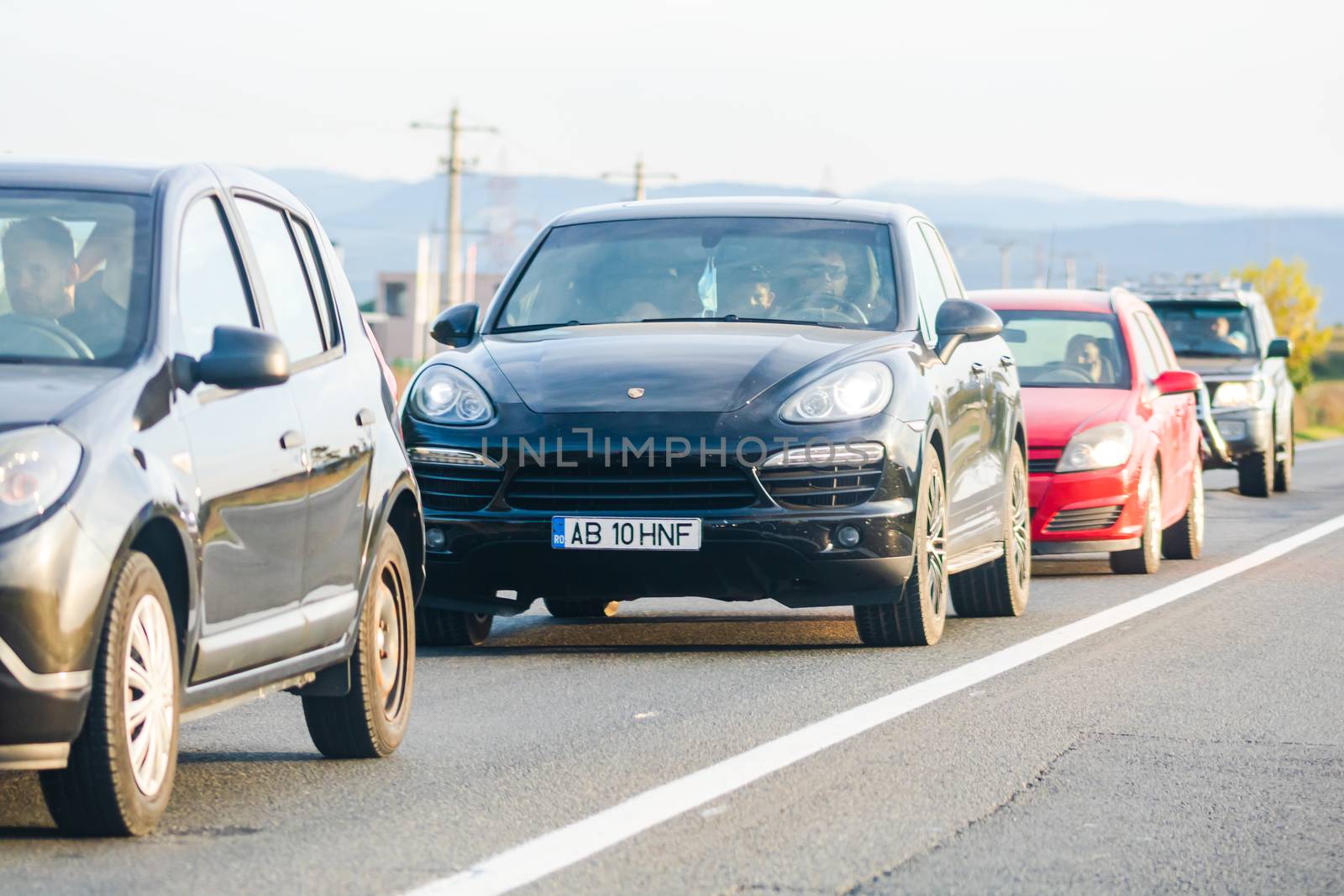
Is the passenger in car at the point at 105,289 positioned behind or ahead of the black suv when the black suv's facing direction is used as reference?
ahead

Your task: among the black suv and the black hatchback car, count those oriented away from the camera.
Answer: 0

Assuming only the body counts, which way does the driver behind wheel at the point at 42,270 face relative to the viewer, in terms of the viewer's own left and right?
facing the viewer and to the left of the viewer

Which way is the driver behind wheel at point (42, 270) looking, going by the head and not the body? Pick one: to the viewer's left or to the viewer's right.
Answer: to the viewer's left

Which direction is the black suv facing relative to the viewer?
toward the camera

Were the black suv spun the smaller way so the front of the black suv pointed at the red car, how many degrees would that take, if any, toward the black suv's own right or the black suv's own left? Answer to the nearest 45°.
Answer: approximately 135° to the black suv's own left

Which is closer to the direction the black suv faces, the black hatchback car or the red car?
the black hatchback car

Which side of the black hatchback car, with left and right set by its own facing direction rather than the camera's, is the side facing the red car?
back

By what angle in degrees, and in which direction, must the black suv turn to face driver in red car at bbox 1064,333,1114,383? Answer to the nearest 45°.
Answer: approximately 135° to its left

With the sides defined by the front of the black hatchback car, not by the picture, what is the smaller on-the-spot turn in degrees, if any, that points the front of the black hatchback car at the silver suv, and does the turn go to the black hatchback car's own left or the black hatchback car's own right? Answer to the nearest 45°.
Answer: approximately 180°

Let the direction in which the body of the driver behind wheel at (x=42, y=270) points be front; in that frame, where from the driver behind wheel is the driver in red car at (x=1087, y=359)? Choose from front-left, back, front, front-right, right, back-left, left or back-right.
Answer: back

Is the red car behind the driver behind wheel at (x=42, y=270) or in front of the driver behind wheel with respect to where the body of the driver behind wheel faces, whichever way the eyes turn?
behind

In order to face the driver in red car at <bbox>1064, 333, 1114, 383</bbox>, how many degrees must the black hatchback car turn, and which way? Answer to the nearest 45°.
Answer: approximately 180°
